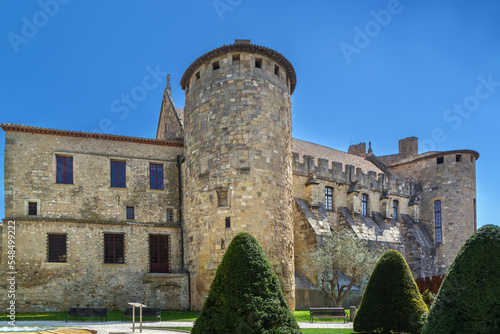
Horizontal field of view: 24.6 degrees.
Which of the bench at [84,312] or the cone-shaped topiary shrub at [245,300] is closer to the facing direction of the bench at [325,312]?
the cone-shaped topiary shrub

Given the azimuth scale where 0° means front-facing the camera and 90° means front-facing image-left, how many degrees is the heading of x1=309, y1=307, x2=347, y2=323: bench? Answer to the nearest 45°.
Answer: approximately 0°

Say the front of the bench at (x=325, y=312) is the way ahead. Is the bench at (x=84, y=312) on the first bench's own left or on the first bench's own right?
on the first bench's own right

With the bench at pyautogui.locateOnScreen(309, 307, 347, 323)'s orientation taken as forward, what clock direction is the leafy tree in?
The leafy tree is roughly at 6 o'clock from the bench.

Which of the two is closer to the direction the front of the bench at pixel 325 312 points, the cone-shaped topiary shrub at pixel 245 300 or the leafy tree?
the cone-shaped topiary shrub

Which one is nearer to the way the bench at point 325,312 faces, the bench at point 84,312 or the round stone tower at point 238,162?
the bench
